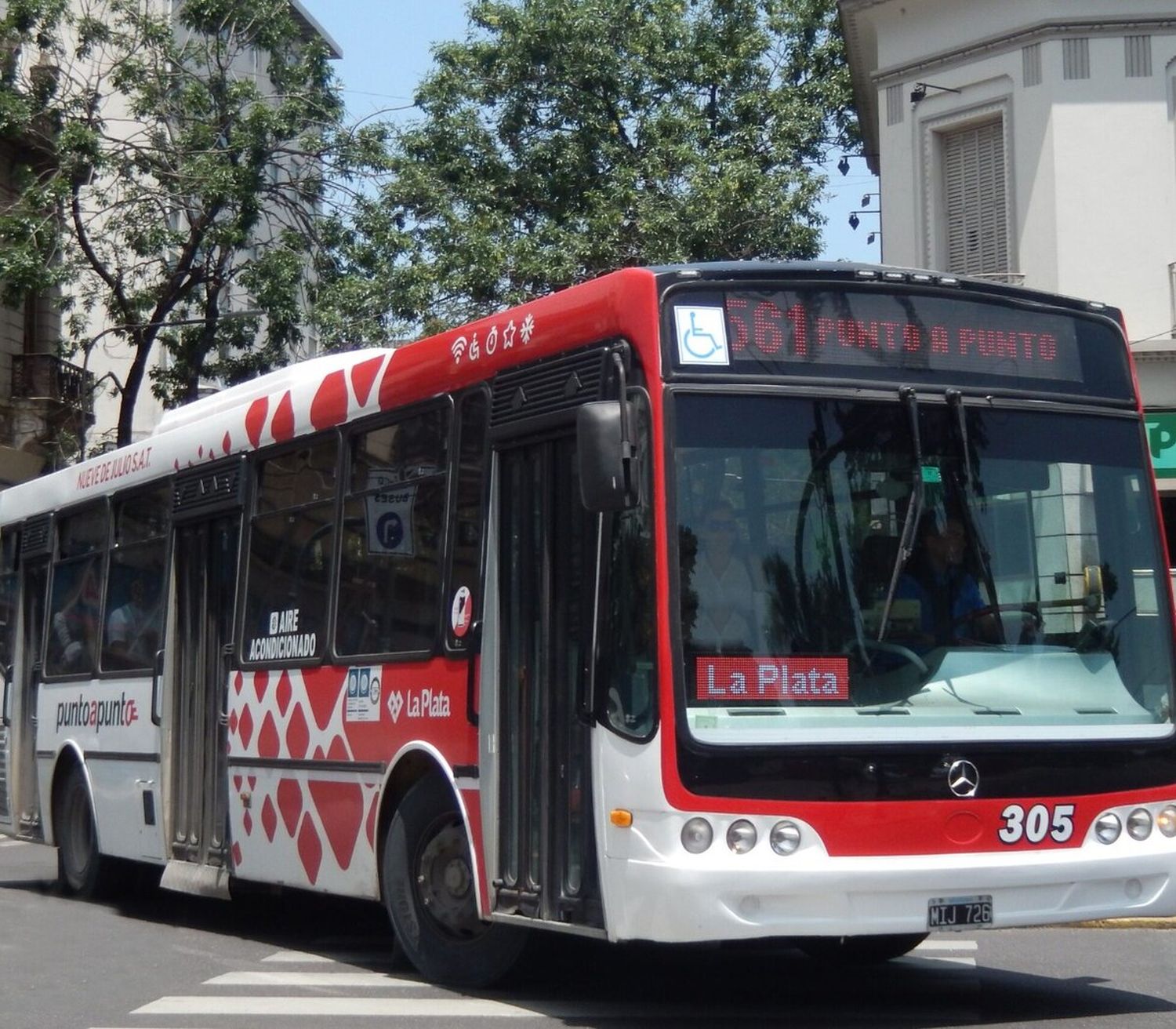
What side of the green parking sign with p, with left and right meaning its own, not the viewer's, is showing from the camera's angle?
front

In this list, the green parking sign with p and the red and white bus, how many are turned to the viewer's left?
0

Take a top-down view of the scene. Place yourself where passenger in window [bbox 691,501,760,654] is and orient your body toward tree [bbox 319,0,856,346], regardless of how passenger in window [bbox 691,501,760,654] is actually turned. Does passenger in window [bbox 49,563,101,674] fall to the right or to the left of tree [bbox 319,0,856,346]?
left

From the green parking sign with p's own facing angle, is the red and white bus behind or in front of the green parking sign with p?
in front

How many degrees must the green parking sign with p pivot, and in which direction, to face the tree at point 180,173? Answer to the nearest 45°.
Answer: approximately 90° to its right

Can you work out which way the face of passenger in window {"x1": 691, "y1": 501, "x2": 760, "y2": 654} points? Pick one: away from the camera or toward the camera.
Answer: toward the camera

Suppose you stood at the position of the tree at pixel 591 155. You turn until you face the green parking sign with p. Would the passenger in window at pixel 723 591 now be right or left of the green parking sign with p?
right

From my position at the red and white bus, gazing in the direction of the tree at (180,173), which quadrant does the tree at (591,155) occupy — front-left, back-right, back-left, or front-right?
front-right

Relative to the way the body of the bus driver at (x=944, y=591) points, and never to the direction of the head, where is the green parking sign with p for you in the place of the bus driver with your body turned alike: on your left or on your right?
on your left

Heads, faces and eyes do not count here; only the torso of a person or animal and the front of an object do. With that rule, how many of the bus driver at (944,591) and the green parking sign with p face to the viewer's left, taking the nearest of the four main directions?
0

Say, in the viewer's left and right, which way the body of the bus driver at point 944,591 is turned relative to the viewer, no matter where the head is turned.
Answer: facing the viewer and to the right of the viewer

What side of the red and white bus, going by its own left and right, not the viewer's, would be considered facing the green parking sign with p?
left

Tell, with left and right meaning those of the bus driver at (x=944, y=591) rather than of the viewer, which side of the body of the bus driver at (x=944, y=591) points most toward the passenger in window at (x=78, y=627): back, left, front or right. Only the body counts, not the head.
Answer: back
